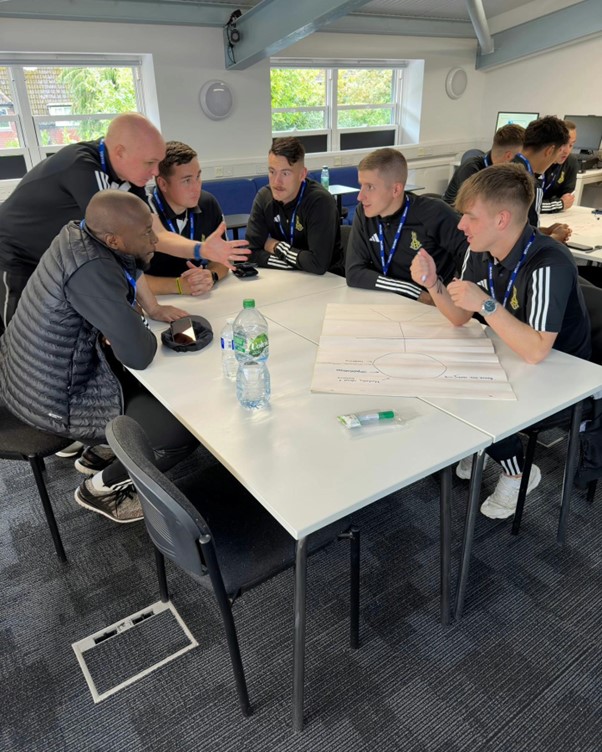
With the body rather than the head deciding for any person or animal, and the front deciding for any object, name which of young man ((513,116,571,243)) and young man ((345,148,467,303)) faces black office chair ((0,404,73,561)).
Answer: young man ((345,148,467,303))

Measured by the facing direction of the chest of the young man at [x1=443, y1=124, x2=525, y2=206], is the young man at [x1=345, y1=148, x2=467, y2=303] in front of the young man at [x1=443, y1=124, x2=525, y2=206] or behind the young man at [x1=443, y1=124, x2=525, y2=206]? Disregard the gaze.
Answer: behind

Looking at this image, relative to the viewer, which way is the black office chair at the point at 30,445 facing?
to the viewer's right

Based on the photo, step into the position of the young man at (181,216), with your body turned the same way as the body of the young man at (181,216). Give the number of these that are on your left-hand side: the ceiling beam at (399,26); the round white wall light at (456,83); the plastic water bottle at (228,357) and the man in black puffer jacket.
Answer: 2

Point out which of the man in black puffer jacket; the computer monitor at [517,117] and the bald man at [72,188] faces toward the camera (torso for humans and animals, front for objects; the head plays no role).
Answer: the computer monitor

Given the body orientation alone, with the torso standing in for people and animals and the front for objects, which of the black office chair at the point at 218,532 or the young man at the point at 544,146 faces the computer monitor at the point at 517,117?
the black office chair

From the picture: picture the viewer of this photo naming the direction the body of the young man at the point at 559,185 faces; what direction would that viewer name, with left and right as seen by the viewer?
facing the viewer and to the left of the viewer

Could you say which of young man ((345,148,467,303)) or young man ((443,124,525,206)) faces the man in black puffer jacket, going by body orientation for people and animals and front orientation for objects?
young man ((345,148,467,303))

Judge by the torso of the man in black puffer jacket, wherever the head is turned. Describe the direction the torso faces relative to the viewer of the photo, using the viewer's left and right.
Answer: facing to the right of the viewer

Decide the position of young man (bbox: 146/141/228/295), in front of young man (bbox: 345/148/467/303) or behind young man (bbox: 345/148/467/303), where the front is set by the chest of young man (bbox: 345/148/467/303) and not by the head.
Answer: in front

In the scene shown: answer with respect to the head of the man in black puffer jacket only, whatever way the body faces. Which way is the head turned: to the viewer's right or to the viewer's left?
to the viewer's right

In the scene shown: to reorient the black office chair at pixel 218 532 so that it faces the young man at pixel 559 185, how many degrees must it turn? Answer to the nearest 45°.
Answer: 0° — it already faces them

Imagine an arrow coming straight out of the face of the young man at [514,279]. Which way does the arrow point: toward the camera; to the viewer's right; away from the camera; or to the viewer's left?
to the viewer's left
